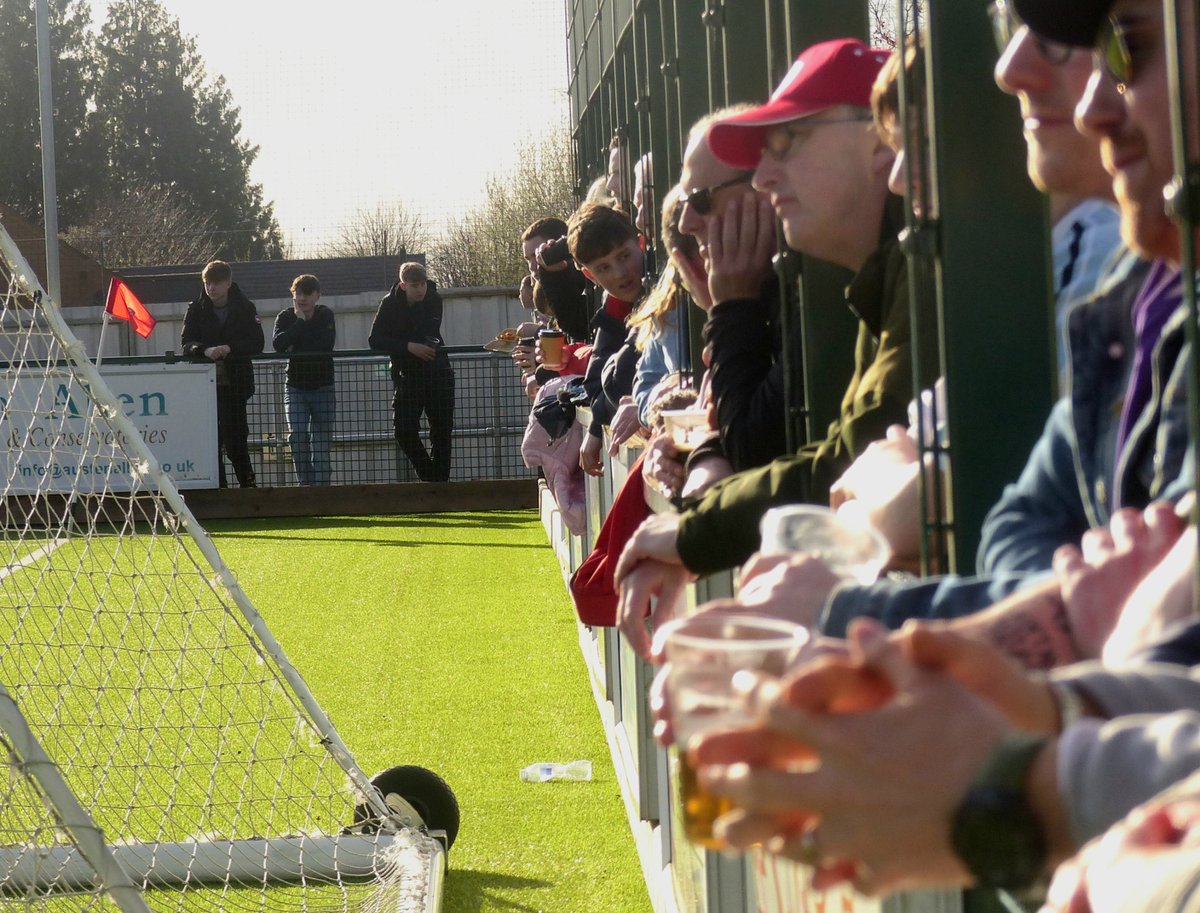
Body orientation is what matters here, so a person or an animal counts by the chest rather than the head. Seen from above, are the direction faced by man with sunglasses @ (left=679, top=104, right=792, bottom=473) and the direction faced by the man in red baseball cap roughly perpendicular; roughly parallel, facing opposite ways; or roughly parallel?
roughly parallel

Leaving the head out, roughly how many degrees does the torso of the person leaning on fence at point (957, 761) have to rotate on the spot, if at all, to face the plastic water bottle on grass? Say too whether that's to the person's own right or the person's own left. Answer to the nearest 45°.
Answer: approximately 90° to the person's own right

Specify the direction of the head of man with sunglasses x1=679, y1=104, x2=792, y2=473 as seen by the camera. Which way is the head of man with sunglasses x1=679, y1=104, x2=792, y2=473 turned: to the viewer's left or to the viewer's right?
to the viewer's left

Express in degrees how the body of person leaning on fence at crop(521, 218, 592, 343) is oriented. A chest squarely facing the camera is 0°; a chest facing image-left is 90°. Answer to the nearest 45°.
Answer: approximately 90°

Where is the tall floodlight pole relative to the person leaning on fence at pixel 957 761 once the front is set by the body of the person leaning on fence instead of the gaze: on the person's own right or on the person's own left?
on the person's own right

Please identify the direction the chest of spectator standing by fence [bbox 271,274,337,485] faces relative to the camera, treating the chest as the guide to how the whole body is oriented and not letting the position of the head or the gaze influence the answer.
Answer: toward the camera

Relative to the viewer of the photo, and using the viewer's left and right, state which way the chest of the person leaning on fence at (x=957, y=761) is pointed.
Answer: facing to the left of the viewer

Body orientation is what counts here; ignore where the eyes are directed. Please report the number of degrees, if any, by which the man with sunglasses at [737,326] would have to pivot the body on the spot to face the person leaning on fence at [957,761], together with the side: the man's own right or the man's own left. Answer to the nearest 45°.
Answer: approximately 90° to the man's own left

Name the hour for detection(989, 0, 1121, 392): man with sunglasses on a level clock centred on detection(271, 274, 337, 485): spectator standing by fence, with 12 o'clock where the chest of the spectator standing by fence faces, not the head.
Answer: The man with sunglasses is roughly at 12 o'clock from the spectator standing by fence.

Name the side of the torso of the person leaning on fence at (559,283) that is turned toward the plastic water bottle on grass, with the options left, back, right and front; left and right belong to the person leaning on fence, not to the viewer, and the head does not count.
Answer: left

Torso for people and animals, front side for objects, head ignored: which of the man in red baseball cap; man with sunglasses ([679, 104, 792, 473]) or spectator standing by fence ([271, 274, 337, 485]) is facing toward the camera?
the spectator standing by fence

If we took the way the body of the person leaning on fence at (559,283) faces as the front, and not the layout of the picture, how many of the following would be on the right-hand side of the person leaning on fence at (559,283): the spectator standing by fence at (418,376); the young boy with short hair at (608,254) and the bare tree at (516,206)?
2

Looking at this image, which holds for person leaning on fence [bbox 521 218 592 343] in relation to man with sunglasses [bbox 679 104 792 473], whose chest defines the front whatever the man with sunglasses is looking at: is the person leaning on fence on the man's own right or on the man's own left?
on the man's own right
